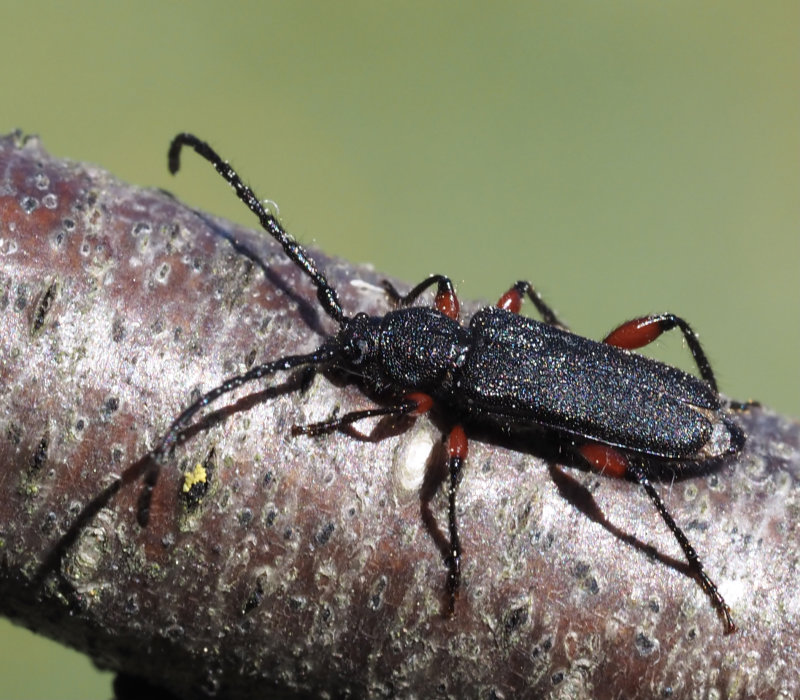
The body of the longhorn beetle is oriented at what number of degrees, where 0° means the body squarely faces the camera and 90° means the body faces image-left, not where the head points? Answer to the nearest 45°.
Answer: approximately 90°
